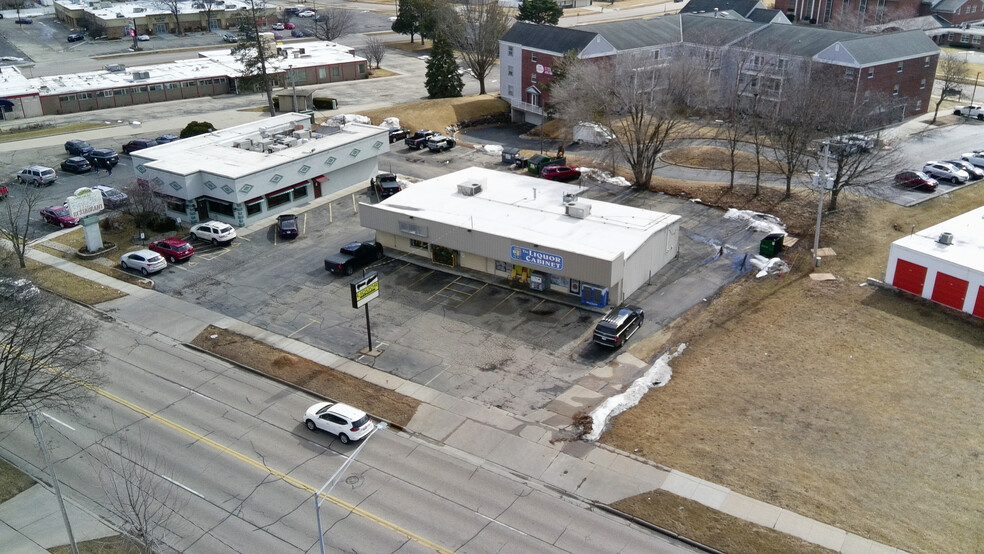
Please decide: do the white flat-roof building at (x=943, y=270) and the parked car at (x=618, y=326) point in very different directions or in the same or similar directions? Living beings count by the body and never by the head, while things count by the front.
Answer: very different directions

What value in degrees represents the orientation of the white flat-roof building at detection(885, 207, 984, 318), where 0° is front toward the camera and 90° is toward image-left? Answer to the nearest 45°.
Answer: approximately 45°

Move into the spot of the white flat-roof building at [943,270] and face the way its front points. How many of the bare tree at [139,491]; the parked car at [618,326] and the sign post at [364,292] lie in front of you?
3

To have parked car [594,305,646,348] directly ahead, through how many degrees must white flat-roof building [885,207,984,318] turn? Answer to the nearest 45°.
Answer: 0° — it already faces it

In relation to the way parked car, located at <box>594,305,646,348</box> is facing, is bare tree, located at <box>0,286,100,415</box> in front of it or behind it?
behind

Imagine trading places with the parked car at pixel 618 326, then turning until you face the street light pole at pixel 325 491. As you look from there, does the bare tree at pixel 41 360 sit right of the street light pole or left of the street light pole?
right

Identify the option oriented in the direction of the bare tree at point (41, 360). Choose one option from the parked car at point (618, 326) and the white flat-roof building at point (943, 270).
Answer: the white flat-roof building
